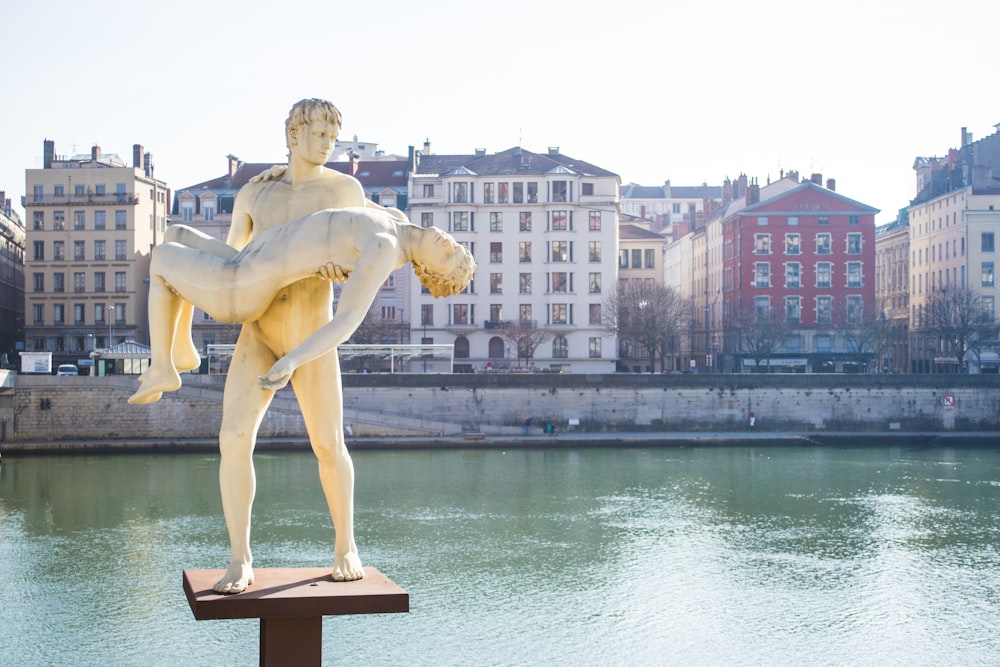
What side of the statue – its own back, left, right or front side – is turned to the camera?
front
